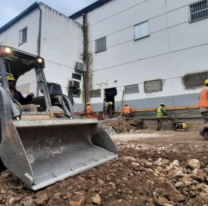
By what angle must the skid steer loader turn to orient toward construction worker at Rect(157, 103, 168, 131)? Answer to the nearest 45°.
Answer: approximately 90° to its left

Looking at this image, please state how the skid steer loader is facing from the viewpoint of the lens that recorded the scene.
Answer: facing the viewer and to the right of the viewer

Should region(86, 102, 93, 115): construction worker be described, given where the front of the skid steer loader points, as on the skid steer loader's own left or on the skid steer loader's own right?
on the skid steer loader's own left

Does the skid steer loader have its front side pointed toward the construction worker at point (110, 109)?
no

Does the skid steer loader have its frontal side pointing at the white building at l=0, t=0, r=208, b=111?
no

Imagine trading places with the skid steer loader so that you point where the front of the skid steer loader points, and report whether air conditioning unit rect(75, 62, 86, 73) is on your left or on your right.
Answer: on your left

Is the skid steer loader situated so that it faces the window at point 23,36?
no

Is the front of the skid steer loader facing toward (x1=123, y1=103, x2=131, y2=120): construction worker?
no
